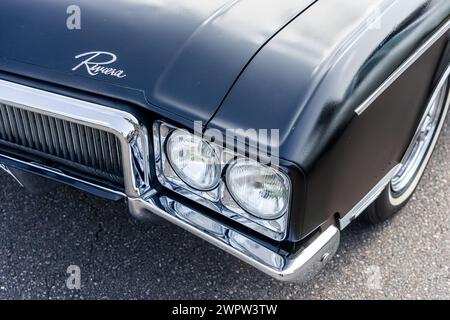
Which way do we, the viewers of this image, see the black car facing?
facing the viewer and to the left of the viewer
